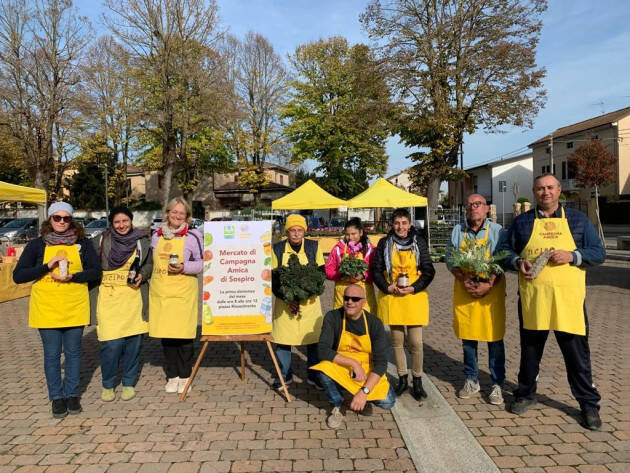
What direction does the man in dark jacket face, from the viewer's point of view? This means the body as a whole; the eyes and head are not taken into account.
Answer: toward the camera

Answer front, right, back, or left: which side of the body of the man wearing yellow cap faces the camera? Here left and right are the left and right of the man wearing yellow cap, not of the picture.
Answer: front

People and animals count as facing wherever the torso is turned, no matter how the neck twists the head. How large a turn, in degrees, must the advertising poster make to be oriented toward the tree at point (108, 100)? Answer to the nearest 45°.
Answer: approximately 180°

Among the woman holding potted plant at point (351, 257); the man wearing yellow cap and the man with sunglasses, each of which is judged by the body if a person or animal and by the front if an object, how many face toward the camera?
3

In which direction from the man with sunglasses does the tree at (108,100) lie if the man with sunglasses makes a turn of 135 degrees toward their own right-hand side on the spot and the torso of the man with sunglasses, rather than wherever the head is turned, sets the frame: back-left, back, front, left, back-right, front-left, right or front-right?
front

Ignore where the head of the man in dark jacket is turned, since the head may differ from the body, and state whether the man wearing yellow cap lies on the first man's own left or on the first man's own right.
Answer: on the first man's own right

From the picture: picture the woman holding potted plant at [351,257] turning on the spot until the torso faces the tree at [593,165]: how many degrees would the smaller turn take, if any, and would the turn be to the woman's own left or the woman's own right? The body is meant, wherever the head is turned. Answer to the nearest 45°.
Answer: approximately 135° to the woman's own left

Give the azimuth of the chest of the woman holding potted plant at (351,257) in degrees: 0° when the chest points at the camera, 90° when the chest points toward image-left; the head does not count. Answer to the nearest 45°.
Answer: approximately 0°

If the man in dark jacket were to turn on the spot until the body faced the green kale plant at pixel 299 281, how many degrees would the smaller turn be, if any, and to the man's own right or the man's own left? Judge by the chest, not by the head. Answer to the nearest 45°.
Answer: approximately 90° to the man's own right

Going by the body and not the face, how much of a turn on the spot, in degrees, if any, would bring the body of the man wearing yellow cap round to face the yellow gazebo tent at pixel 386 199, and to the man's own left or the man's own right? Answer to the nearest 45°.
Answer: approximately 180°

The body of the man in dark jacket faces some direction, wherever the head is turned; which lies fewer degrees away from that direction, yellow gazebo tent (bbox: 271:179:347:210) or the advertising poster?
the advertising poster

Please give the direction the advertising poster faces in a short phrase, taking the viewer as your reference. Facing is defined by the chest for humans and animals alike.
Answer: facing the viewer
